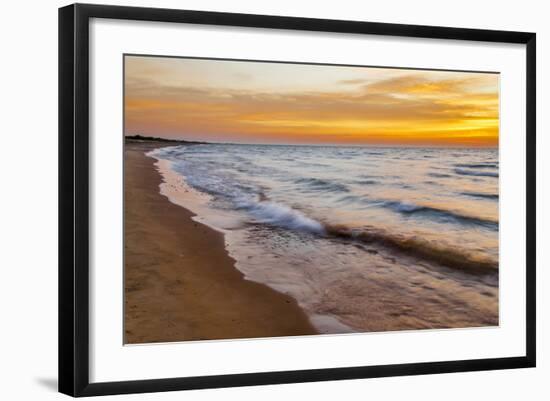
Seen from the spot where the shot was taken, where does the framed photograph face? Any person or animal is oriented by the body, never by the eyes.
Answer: facing the viewer and to the right of the viewer
